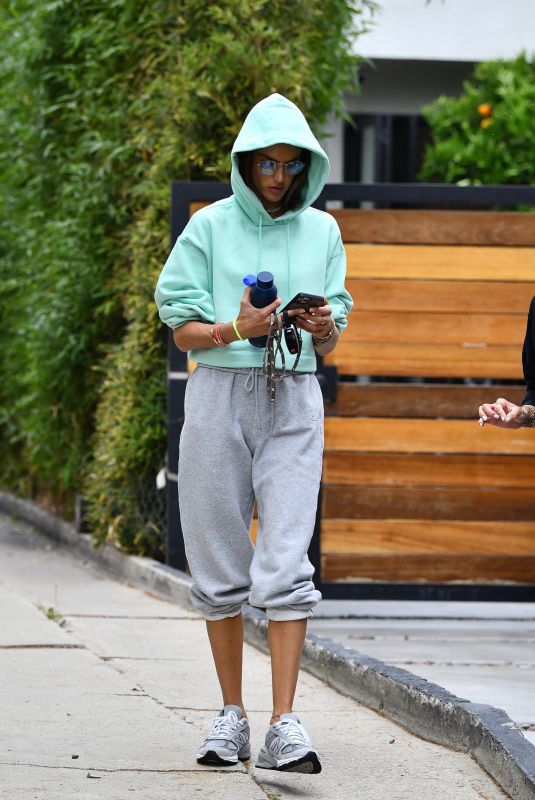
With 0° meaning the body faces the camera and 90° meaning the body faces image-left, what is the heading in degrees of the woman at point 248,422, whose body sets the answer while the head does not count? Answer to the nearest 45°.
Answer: approximately 0°

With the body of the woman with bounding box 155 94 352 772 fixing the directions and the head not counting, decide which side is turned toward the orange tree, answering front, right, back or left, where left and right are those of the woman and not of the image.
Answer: back
